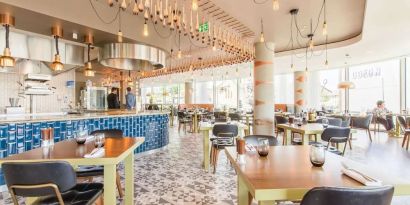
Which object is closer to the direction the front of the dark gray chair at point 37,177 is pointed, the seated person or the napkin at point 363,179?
the seated person

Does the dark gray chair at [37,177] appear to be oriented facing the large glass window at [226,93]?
yes

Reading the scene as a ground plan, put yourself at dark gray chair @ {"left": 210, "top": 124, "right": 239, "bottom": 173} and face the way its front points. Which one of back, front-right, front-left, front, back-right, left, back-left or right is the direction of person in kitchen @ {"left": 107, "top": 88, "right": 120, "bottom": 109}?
front-left

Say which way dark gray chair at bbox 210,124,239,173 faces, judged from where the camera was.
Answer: facing away from the viewer

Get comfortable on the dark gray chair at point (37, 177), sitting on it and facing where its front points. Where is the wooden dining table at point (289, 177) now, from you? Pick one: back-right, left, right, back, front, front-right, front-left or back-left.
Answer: right

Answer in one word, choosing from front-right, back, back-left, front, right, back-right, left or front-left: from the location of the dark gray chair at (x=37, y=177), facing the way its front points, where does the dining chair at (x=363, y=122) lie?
front-right

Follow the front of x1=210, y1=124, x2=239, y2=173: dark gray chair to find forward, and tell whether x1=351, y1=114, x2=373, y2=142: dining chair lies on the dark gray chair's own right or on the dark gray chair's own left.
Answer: on the dark gray chair's own right

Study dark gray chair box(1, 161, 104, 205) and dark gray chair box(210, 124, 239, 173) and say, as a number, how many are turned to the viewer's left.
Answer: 0

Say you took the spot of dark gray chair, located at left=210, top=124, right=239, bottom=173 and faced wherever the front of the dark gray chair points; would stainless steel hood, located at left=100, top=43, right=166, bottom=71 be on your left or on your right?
on your left

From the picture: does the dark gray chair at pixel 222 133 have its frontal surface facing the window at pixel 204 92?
yes

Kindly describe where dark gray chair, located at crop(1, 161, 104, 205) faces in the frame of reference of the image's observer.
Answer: facing away from the viewer and to the right of the viewer
